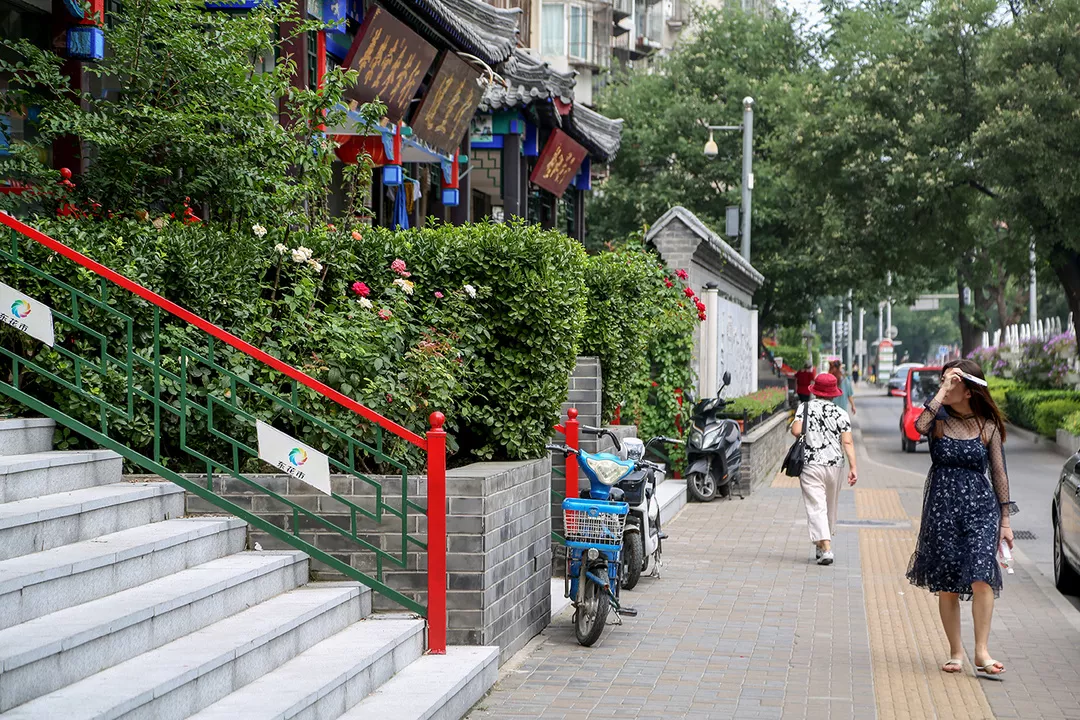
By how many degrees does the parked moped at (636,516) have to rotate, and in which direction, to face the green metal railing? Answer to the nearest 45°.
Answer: approximately 45° to its right

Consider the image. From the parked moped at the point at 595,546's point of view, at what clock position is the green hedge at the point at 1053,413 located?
The green hedge is roughly at 7 o'clock from the parked moped.

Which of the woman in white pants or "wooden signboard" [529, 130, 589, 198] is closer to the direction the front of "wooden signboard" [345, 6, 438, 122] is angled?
the woman in white pants

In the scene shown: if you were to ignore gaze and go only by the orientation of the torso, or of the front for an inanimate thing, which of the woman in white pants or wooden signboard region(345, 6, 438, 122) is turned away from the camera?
the woman in white pants

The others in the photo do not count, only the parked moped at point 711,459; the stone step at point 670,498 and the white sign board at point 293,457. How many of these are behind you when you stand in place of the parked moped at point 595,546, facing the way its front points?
2

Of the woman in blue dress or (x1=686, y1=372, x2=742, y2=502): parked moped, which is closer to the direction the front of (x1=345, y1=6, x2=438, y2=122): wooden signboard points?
the woman in blue dress

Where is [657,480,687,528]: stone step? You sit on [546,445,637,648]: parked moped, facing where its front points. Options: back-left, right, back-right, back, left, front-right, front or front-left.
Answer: back

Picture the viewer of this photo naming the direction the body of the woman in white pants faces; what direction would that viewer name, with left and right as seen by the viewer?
facing away from the viewer

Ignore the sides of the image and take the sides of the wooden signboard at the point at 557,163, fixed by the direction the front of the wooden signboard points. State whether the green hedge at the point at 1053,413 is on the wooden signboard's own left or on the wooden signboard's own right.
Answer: on the wooden signboard's own left

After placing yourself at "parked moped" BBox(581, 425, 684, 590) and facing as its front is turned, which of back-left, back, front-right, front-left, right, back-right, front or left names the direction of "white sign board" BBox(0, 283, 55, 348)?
front-right

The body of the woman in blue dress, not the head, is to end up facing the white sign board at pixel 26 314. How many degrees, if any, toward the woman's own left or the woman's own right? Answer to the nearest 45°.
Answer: approximately 45° to the woman's own right

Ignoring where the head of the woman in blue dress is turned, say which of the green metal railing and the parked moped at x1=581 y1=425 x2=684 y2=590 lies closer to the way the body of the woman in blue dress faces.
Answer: the green metal railing
